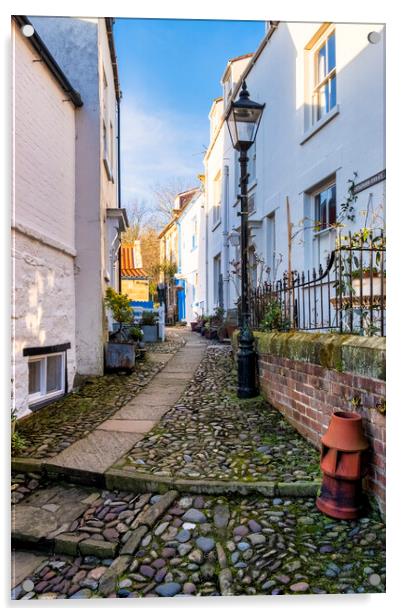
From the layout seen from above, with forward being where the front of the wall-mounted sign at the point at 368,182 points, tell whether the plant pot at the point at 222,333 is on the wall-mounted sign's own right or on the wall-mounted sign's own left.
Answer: on the wall-mounted sign's own right

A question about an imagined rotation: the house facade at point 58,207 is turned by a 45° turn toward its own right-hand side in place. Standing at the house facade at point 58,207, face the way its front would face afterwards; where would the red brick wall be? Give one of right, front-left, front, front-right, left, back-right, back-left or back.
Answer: front

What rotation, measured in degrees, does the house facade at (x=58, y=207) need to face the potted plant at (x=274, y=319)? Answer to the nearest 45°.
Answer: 0° — it already faces it

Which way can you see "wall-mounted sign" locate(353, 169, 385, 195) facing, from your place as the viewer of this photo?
facing the viewer and to the left of the viewer

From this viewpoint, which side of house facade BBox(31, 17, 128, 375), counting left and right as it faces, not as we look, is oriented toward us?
right

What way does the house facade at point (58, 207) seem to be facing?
to the viewer's right

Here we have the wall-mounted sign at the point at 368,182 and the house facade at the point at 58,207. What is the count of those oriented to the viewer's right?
1

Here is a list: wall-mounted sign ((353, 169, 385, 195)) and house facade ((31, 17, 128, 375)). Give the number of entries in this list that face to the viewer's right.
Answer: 1

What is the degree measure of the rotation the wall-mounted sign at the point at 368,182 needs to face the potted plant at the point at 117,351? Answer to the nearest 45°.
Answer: approximately 45° to its right

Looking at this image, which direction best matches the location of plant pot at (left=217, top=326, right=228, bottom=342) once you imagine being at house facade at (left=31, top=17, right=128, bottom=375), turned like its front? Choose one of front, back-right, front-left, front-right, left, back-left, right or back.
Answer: front-left

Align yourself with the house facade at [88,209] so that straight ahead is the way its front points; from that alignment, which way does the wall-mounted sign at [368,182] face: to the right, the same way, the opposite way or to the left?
the opposite way

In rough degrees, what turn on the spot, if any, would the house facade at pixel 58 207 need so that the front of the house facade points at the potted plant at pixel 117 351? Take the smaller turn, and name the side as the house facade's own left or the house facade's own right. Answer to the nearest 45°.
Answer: approximately 45° to the house facade's own left

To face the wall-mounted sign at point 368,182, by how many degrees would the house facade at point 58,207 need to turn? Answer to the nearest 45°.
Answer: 0° — it already faces it
